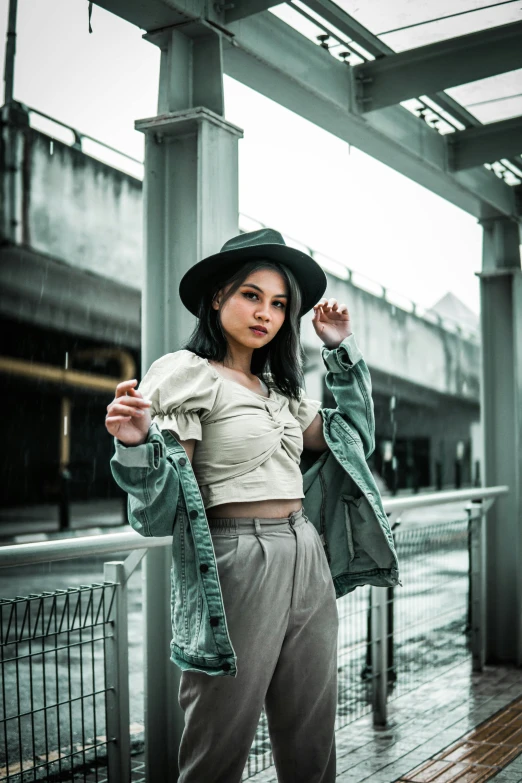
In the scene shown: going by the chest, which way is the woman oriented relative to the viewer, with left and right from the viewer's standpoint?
facing the viewer and to the right of the viewer

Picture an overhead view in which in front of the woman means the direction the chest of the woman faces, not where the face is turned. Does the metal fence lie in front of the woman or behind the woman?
behind

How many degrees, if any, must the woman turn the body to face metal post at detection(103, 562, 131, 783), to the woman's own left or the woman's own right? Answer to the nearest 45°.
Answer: approximately 180°

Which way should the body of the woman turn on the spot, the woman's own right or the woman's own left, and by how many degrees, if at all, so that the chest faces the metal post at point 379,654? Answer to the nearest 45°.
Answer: approximately 135° to the woman's own left

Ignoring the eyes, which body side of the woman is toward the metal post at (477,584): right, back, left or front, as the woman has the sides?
left

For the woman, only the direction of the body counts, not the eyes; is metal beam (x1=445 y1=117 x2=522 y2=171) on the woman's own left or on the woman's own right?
on the woman's own left
